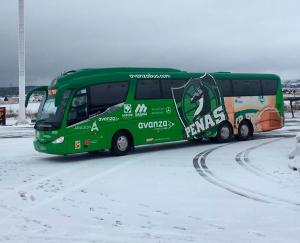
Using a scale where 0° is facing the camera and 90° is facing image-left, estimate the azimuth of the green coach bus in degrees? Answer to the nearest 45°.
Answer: approximately 45°
